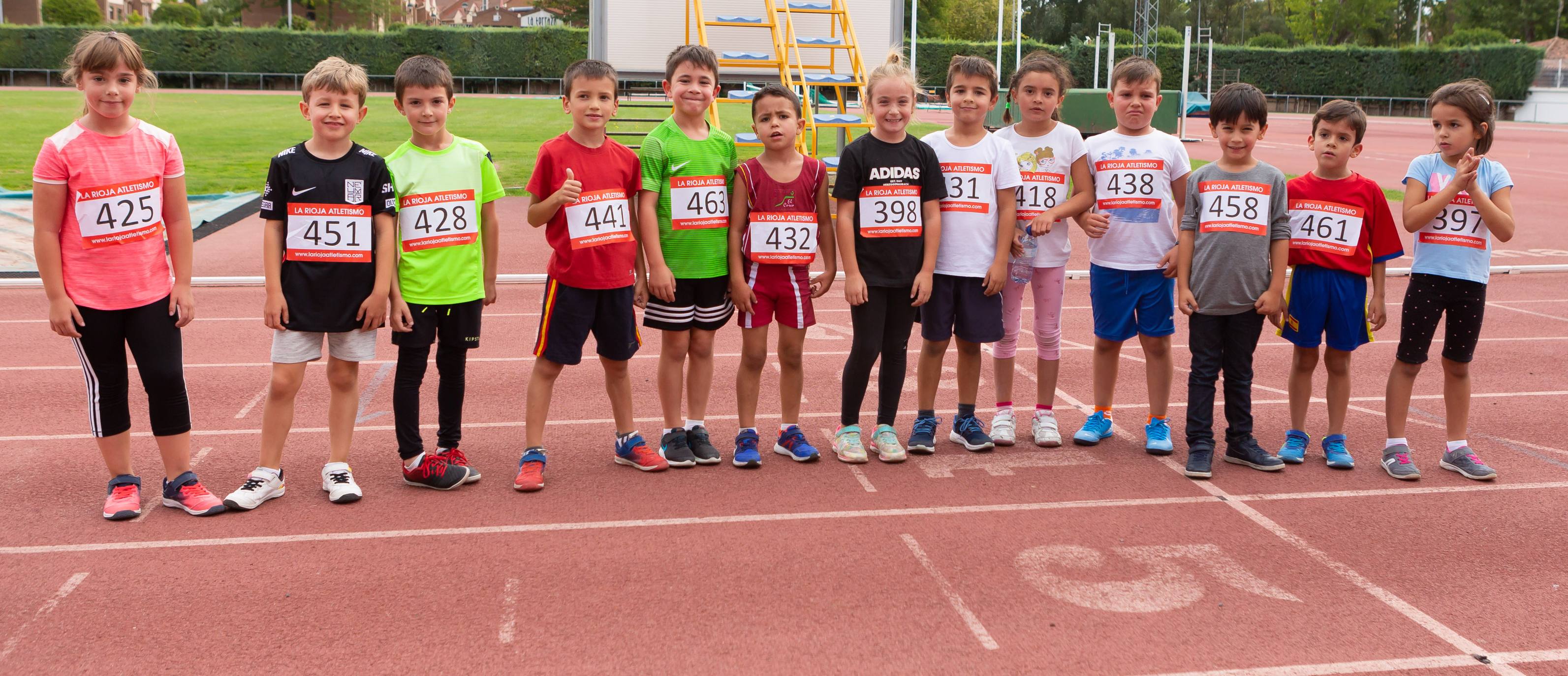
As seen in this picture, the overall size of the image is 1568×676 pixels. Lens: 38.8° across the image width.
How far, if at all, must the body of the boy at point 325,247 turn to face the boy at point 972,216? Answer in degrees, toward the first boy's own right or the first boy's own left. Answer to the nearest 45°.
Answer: approximately 90° to the first boy's own left

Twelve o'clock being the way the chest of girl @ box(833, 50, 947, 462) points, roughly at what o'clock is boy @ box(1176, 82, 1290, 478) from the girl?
The boy is roughly at 9 o'clock from the girl.
